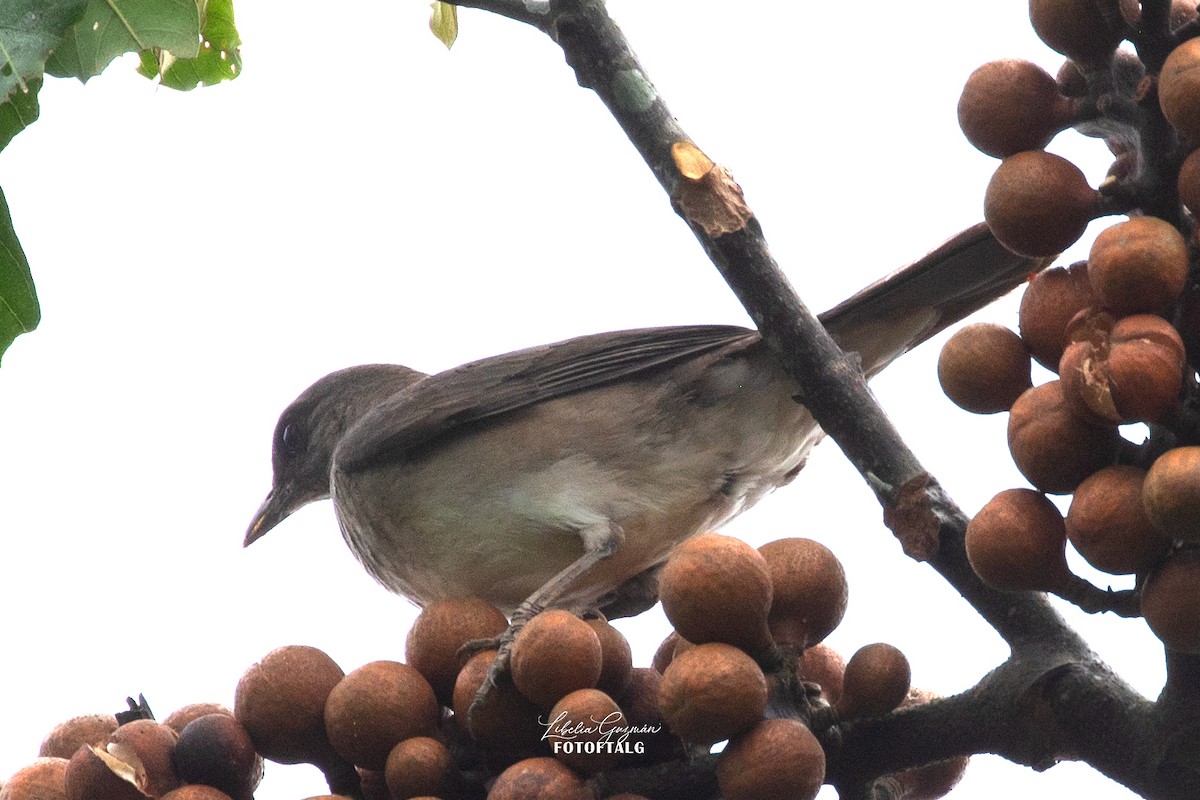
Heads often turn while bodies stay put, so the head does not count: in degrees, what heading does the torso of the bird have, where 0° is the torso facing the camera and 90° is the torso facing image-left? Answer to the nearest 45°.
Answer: approximately 90°

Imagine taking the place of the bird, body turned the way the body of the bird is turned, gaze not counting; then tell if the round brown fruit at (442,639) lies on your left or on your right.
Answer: on your left

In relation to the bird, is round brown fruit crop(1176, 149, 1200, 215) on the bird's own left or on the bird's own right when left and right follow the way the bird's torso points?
on the bird's own left

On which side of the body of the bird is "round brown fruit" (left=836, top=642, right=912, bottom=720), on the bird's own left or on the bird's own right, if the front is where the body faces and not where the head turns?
on the bird's own left

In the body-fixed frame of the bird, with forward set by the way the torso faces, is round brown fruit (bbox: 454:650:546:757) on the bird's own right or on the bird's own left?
on the bird's own left
